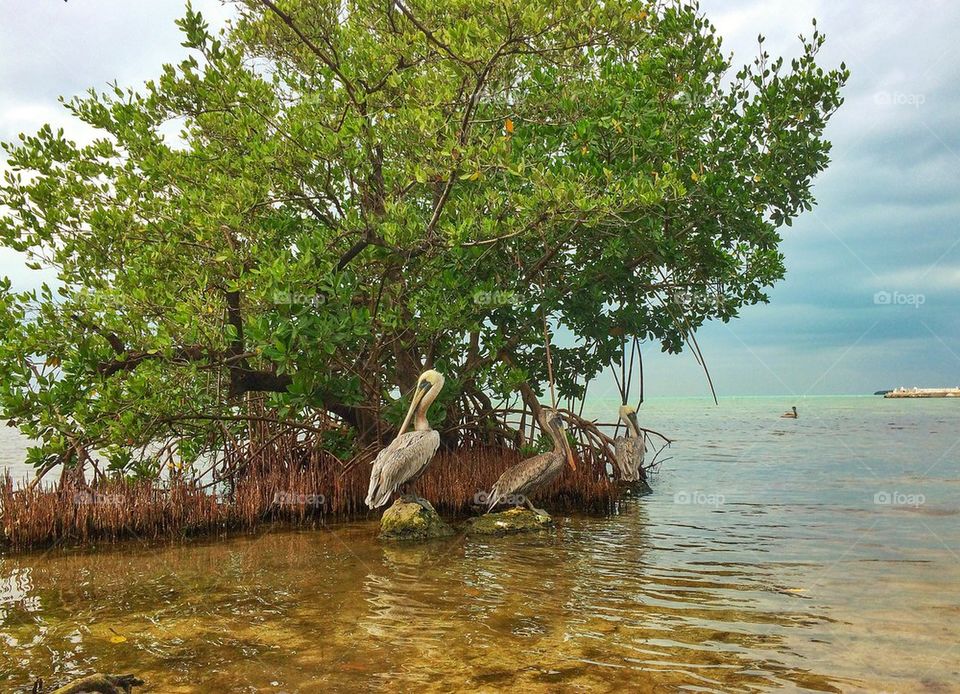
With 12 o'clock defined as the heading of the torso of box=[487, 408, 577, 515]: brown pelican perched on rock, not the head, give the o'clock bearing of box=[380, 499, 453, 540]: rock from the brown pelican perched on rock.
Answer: The rock is roughly at 5 o'clock from the brown pelican perched on rock.

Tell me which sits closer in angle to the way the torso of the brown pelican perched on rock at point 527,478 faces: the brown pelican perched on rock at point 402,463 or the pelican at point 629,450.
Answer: the pelican

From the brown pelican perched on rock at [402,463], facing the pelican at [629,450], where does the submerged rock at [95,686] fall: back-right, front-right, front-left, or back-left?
back-right

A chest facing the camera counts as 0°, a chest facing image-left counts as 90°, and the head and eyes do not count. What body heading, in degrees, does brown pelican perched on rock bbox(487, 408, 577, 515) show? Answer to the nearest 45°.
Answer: approximately 270°

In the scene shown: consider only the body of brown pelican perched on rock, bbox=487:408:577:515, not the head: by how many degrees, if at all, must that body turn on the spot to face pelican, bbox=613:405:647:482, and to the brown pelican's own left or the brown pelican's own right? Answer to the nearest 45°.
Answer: approximately 45° to the brown pelican's own left

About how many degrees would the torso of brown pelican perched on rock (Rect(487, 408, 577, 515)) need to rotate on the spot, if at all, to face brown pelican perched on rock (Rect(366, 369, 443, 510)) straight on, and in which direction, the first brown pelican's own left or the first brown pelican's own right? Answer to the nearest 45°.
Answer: approximately 135° to the first brown pelican's own right

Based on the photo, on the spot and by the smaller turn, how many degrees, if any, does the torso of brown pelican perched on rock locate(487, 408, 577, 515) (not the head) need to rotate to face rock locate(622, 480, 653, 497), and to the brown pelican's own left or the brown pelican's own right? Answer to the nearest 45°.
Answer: approximately 45° to the brown pelican's own left
